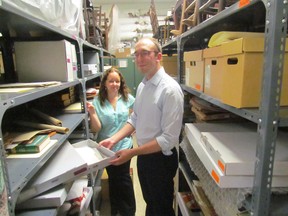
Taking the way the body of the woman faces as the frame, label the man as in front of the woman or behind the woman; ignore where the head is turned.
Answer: in front

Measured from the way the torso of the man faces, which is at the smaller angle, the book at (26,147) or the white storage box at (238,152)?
the book

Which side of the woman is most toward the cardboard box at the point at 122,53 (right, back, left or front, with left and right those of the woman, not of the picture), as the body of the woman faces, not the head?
back

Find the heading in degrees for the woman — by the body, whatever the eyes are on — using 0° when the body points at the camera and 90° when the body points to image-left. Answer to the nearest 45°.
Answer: approximately 0°

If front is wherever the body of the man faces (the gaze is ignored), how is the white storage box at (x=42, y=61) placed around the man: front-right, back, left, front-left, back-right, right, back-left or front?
front-right

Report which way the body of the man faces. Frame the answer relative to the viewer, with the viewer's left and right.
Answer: facing the viewer and to the left of the viewer

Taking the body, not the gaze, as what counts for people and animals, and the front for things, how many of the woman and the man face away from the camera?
0

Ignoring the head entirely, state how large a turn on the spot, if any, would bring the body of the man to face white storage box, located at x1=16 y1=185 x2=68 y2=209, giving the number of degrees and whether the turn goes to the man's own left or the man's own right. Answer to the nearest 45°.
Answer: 0° — they already face it
